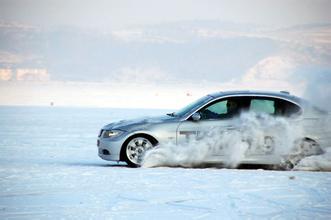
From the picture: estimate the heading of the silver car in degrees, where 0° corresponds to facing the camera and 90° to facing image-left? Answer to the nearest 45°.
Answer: approximately 90°
